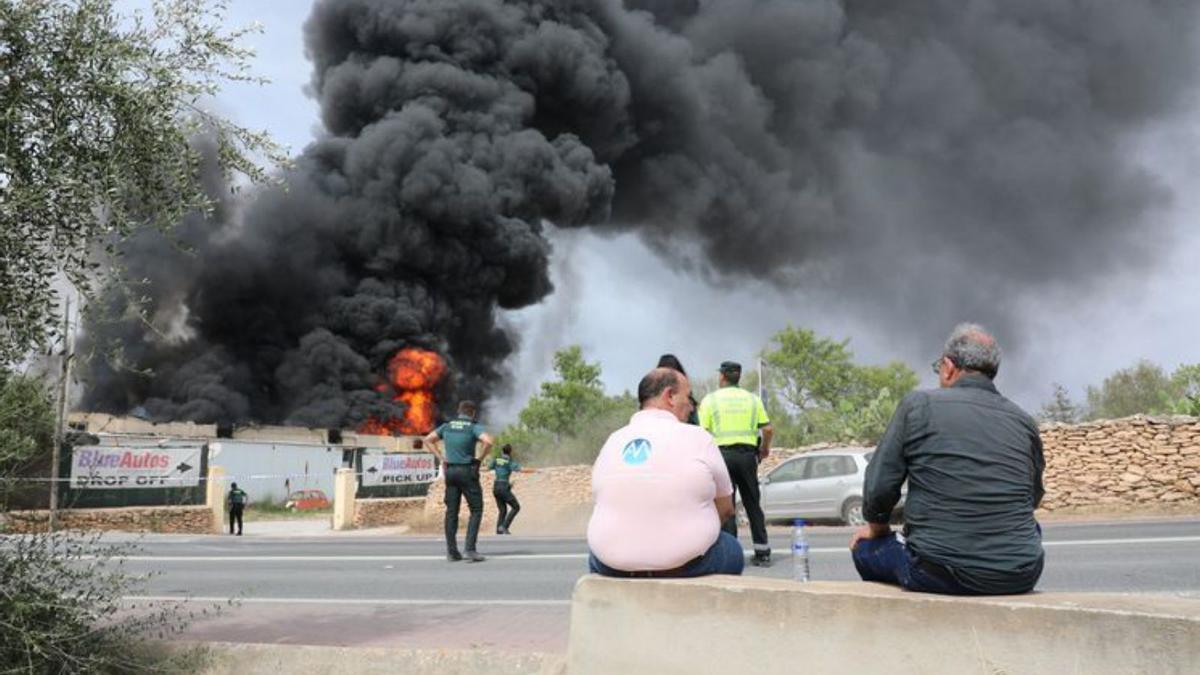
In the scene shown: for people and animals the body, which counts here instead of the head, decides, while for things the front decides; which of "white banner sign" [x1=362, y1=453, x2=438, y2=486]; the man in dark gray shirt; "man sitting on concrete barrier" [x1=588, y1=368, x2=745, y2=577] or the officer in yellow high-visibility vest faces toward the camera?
the white banner sign

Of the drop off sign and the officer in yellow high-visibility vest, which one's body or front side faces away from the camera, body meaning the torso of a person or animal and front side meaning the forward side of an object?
the officer in yellow high-visibility vest

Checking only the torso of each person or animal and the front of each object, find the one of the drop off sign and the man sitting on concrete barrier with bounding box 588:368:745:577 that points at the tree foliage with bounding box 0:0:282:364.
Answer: the drop off sign

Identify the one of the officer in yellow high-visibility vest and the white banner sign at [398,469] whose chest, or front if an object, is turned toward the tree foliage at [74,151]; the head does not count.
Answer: the white banner sign

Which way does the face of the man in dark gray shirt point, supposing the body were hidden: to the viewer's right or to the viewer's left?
to the viewer's left

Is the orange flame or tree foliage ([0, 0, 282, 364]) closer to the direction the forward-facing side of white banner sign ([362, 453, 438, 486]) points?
the tree foliage

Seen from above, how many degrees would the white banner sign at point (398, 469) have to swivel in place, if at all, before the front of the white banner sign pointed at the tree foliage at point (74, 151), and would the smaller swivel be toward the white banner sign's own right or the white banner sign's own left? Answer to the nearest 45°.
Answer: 0° — it already faces it

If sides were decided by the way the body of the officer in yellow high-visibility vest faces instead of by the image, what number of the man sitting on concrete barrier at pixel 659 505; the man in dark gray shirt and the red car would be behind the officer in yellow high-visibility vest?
2

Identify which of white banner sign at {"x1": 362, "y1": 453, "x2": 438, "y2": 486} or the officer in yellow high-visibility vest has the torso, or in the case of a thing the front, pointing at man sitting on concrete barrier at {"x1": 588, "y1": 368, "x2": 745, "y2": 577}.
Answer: the white banner sign

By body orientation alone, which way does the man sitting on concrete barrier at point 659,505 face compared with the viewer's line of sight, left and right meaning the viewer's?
facing away from the viewer and to the right of the viewer

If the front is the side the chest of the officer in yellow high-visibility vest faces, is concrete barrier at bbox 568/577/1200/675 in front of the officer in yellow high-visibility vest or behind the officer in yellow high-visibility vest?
behind

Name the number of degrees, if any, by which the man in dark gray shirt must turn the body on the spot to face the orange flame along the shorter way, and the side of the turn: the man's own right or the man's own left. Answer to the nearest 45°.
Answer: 0° — they already face it

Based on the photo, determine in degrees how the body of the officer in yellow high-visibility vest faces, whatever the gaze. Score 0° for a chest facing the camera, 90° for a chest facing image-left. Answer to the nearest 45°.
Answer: approximately 180°
